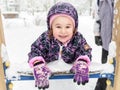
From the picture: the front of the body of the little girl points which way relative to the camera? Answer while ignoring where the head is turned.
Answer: toward the camera
